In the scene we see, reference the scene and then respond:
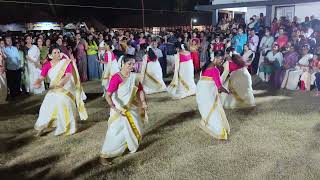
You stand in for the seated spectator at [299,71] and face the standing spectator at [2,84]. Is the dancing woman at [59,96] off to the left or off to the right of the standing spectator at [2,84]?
left

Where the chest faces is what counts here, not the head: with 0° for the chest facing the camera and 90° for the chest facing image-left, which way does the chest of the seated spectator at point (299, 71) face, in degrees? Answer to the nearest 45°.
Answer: approximately 45°

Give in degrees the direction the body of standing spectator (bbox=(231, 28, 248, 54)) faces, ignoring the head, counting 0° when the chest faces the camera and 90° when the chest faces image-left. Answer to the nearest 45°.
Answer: approximately 0°

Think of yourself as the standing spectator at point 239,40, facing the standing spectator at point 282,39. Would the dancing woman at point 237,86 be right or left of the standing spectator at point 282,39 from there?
right

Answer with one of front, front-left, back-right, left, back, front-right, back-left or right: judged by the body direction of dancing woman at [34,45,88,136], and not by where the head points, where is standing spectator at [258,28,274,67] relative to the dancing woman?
back-left

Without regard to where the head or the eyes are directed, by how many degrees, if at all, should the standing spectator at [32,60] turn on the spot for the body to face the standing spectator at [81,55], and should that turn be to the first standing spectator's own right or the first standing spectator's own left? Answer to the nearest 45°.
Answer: approximately 90° to the first standing spectator's own left
